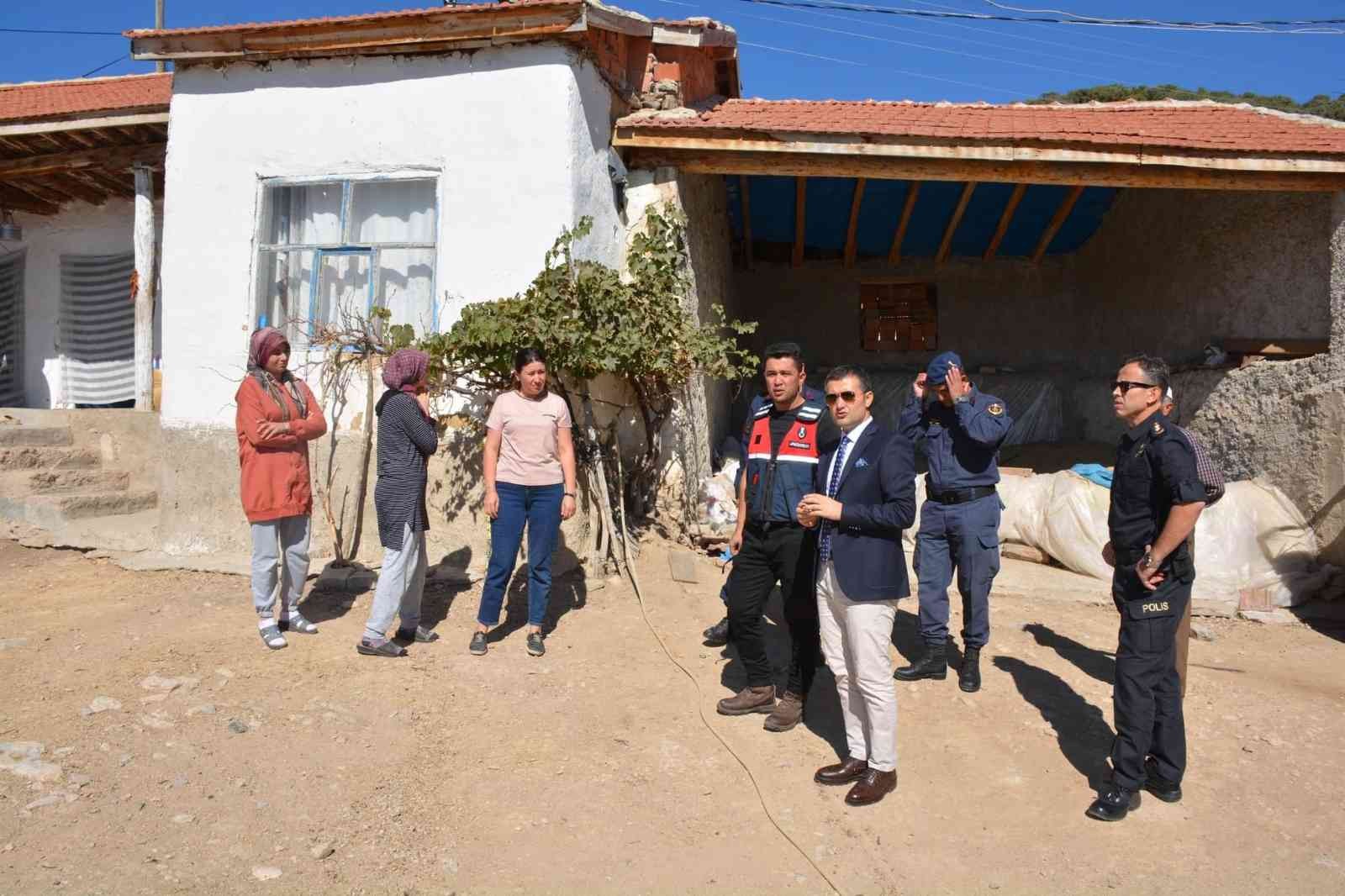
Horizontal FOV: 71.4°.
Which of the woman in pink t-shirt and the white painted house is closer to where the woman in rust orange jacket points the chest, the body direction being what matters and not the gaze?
the woman in pink t-shirt

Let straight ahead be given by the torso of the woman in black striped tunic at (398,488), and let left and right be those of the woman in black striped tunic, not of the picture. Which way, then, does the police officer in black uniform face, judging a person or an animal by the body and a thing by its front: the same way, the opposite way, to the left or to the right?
the opposite way

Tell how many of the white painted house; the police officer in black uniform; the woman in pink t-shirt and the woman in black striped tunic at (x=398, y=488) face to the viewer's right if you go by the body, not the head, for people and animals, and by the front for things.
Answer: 1

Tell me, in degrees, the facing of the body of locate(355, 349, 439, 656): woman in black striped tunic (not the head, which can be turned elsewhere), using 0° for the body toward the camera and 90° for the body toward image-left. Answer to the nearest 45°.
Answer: approximately 270°

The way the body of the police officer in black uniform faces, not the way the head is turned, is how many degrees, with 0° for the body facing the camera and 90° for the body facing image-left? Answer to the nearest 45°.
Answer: approximately 45°

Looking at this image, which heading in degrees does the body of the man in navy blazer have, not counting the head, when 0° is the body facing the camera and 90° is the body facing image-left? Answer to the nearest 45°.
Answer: approximately 45°

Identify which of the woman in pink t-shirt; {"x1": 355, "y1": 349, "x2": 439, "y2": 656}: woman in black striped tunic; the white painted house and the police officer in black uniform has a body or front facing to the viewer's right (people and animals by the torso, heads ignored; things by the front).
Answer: the woman in black striped tunic

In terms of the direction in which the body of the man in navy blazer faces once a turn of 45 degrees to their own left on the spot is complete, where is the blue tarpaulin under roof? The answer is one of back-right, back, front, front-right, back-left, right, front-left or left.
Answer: back

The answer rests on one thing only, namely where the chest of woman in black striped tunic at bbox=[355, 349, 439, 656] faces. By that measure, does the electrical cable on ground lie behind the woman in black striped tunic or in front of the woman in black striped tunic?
in front

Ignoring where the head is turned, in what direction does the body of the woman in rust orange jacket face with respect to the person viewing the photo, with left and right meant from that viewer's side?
facing the viewer and to the right of the viewer
